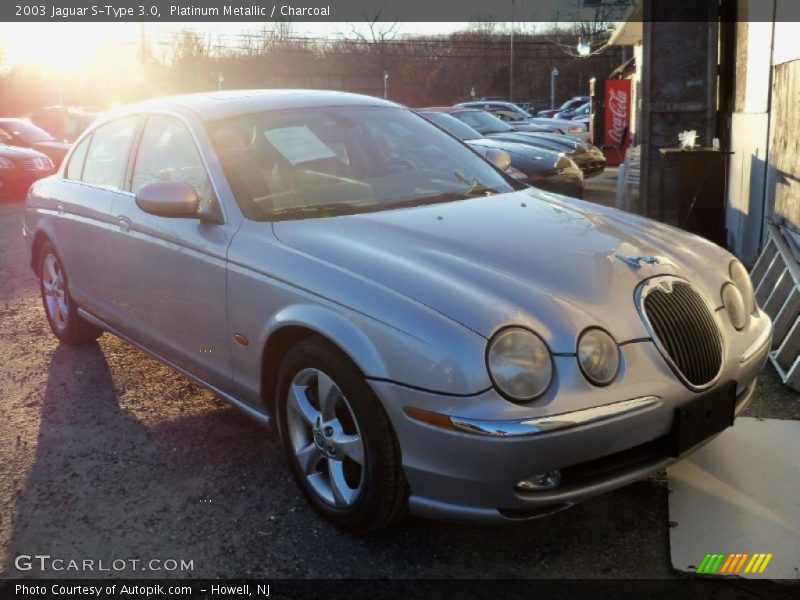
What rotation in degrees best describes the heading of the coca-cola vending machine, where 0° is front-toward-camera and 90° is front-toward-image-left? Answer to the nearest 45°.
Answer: approximately 0°

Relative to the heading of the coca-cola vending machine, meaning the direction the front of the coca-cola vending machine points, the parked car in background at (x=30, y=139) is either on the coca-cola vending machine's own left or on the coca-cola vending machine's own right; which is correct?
on the coca-cola vending machine's own right

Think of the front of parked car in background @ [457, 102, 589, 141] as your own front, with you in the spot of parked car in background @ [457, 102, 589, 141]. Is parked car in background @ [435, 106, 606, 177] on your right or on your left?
on your right

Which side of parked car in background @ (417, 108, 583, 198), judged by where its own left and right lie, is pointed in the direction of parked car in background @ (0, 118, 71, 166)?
back

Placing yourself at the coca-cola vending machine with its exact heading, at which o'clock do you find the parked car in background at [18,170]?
The parked car in background is roughly at 2 o'clock from the coca-cola vending machine.

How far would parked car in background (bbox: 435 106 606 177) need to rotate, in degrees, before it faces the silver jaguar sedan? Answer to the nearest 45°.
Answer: approximately 45° to its right

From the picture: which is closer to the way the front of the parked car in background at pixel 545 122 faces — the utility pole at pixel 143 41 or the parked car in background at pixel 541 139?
the parked car in background

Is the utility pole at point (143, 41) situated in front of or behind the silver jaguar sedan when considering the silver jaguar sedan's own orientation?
behind

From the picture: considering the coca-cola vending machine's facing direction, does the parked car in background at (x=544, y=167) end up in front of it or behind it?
in front

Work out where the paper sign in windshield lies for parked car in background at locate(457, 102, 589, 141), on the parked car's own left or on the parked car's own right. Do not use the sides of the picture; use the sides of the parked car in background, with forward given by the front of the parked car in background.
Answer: on the parked car's own right

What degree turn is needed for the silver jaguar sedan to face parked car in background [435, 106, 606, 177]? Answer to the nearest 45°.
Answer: approximately 135° to its left
